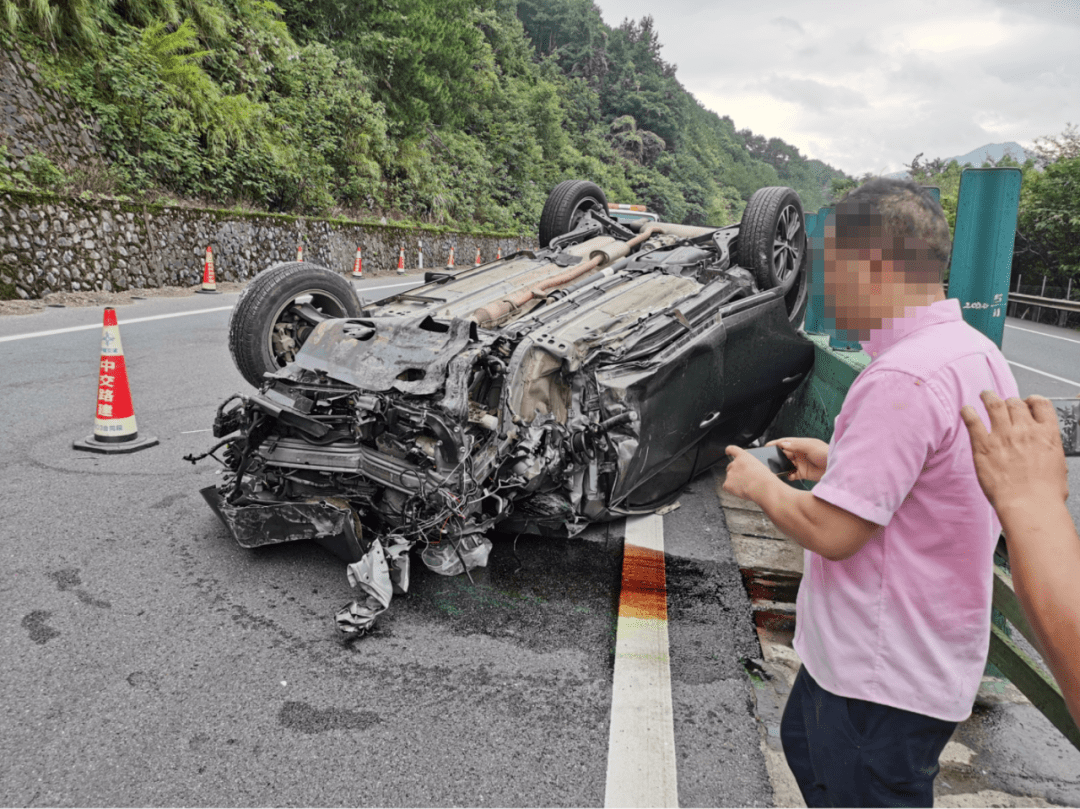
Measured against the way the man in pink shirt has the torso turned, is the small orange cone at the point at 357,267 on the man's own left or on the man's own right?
on the man's own right

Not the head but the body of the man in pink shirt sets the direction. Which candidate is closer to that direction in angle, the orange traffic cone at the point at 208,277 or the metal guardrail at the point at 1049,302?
the orange traffic cone

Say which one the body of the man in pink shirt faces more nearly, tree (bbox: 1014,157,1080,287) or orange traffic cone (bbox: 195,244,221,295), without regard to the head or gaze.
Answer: the orange traffic cone

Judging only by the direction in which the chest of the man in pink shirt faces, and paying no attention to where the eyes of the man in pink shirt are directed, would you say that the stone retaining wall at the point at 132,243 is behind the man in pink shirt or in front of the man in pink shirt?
in front

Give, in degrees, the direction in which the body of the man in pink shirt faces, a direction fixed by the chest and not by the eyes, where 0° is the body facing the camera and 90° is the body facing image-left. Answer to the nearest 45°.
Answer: approximately 90°

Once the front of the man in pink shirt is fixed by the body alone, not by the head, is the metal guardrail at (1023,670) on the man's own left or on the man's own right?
on the man's own right

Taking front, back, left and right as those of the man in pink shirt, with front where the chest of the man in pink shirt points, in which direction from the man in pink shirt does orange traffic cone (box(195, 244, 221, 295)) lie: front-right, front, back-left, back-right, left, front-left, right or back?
front-right

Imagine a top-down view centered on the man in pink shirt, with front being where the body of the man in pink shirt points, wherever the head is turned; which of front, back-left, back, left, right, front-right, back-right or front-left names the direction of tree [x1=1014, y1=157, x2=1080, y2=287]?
right

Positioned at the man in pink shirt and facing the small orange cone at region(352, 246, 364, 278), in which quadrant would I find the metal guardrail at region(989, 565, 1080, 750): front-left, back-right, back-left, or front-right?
front-right

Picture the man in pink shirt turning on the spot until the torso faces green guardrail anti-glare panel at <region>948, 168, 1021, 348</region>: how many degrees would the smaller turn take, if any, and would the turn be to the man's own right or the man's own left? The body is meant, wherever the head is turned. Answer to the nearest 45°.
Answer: approximately 90° to the man's own right

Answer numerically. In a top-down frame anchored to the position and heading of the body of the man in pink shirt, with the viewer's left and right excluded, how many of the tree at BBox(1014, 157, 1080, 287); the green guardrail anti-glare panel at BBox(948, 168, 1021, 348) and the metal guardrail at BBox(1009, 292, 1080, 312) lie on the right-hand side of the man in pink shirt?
3

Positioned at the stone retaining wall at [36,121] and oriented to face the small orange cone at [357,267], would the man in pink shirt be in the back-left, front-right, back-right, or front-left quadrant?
back-right

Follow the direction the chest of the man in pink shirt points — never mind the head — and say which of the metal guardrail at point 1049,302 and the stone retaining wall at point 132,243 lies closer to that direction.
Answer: the stone retaining wall

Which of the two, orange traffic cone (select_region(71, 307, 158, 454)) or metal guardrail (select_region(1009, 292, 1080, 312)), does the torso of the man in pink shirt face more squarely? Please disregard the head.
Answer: the orange traffic cone

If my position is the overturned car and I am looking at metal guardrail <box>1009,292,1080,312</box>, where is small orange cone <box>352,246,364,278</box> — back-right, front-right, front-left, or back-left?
front-left
